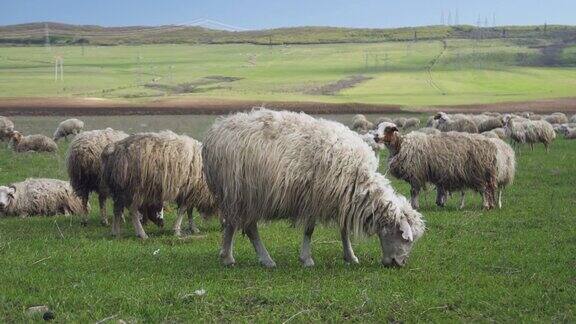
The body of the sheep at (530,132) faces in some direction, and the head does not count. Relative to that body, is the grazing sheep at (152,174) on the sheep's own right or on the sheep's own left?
on the sheep's own left

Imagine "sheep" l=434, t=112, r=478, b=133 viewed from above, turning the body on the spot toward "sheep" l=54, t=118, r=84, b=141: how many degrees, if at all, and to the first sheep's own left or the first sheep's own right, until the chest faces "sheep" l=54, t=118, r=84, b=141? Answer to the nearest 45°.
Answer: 0° — it already faces it

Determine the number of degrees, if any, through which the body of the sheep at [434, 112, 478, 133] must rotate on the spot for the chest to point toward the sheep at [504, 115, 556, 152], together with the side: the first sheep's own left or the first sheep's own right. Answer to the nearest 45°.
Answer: approximately 135° to the first sheep's own left

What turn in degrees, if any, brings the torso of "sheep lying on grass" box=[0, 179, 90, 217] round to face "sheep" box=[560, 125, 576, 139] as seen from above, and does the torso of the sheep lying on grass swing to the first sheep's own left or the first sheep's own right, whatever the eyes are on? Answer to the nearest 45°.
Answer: approximately 135° to the first sheep's own right

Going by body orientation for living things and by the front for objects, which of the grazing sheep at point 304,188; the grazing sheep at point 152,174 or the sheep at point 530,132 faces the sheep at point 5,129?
the sheep at point 530,132

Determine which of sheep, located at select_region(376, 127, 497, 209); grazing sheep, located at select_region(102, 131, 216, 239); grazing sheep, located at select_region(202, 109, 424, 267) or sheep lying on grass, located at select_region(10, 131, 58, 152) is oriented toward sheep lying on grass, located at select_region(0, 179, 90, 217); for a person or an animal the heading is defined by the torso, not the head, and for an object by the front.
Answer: the sheep

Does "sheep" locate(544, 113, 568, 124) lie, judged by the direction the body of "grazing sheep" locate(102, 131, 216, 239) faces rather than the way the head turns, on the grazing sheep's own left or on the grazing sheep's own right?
on the grazing sheep's own left

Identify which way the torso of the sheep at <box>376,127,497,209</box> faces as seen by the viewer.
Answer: to the viewer's left

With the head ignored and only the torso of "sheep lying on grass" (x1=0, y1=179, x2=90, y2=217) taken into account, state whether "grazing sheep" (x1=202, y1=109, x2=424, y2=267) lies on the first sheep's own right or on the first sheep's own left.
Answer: on the first sheep's own left

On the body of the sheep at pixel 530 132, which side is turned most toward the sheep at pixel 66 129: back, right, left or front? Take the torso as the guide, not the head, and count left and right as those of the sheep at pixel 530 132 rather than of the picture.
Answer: front

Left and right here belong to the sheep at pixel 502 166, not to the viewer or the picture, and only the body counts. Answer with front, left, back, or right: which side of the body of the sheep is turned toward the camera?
left

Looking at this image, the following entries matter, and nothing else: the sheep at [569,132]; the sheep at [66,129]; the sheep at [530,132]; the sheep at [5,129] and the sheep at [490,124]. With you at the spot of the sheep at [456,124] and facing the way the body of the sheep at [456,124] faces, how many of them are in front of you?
2

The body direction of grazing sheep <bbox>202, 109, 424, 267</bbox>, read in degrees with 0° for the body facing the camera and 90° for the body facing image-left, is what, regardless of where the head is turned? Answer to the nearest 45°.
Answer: approximately 270°

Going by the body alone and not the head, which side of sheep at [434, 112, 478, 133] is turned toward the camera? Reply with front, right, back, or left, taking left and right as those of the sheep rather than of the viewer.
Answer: left

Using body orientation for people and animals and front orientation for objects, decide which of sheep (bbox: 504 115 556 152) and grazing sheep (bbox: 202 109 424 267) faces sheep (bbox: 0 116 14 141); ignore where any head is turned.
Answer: sheep (bbox: 504 115 556 152)

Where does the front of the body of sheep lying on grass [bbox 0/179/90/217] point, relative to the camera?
to the viewer's left
